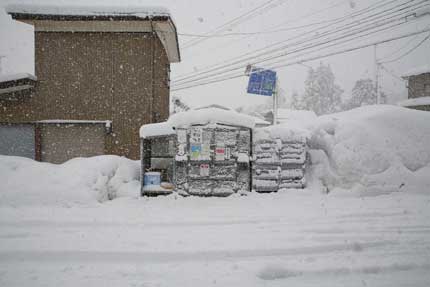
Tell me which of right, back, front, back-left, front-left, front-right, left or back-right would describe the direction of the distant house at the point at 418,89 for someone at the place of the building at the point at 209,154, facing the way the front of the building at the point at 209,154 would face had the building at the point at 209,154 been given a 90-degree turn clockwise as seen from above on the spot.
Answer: back-right

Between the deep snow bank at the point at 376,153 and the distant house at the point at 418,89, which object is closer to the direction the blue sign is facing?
the deep snow bank

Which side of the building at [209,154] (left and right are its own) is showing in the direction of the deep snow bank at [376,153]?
left

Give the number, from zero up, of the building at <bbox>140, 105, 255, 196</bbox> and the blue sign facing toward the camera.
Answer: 2

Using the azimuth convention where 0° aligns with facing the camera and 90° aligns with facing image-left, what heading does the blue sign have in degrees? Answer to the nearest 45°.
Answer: approximately 0°
